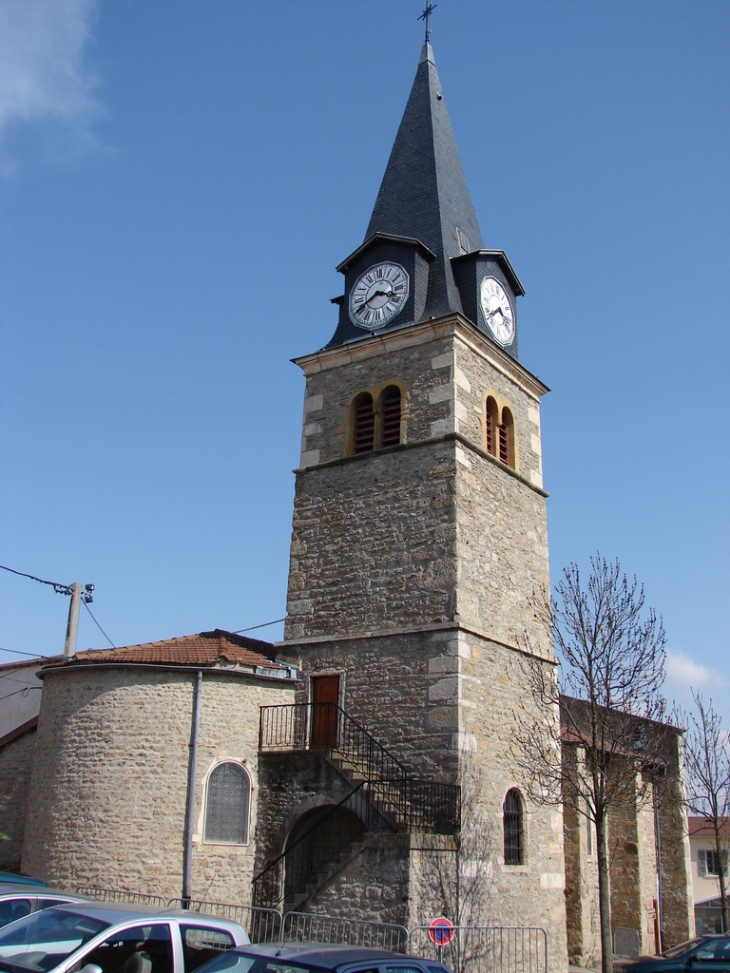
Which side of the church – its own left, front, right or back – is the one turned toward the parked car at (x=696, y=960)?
right

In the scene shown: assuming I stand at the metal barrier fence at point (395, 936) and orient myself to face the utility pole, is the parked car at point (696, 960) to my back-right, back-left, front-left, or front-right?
back-right

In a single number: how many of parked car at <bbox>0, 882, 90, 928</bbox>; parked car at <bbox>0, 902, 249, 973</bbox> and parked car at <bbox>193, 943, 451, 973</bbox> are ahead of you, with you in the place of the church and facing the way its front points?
0

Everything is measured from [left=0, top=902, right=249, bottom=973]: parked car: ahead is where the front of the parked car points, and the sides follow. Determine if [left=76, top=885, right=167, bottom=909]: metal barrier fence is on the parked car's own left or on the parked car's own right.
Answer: on the parked car's own right

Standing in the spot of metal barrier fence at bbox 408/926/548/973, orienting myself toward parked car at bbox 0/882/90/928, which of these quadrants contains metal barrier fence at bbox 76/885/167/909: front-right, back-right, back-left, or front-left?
front-right

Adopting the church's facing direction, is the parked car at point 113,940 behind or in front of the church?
in front

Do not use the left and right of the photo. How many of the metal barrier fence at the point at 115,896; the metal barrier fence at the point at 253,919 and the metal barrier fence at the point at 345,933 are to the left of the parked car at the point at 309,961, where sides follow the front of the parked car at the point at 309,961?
0

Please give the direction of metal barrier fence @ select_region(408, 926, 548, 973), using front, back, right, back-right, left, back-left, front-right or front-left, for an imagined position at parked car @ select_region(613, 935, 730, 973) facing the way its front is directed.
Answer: front

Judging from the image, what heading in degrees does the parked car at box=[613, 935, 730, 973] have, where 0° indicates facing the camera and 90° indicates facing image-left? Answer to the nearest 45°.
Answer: approximately 90°

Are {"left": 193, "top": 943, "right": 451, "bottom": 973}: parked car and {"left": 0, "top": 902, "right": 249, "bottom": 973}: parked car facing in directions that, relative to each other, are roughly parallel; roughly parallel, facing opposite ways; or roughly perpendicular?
roughly parallel
